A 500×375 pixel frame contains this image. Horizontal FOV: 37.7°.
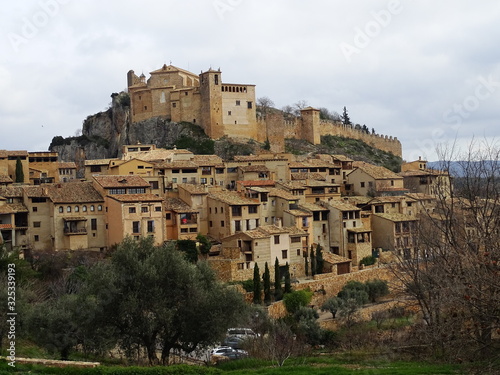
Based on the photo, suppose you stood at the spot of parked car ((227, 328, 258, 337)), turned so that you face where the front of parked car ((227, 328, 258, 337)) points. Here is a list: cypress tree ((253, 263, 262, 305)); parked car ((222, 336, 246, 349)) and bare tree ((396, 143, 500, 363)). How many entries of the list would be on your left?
1

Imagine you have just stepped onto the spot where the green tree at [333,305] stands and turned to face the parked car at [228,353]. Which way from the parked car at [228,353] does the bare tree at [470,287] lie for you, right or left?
left
